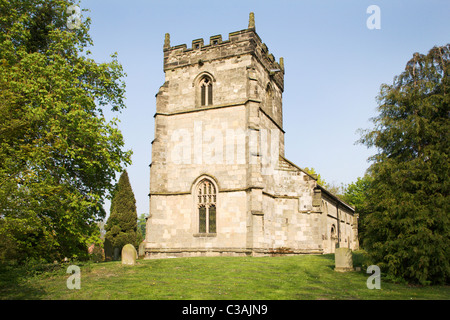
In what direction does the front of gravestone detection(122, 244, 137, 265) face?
toward the camera

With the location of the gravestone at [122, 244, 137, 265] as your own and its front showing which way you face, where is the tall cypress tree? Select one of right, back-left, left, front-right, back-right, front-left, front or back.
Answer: back

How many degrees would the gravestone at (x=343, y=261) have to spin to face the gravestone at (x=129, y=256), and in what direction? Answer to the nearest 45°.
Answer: approximately 90° to its right

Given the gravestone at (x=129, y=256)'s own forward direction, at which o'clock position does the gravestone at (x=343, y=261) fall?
the gravestone at (x=343, y=261) is roughly at 10 o'clock from the gravestone at (x=129, y=256).

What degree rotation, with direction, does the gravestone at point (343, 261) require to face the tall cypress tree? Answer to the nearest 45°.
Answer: approximately 135° to its right

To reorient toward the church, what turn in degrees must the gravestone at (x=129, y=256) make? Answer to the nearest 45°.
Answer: approximately 135° to its left

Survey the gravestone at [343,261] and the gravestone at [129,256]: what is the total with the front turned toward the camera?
2

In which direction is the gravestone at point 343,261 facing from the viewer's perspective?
toward the camera

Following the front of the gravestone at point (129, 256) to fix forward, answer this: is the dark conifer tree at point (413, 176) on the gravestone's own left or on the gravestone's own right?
on the gravestone's own left
